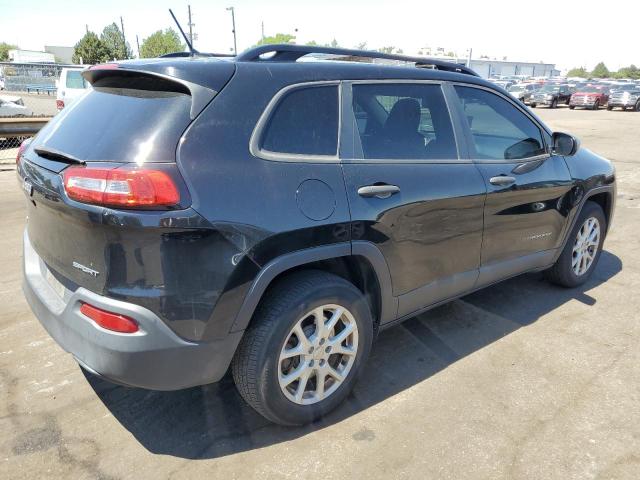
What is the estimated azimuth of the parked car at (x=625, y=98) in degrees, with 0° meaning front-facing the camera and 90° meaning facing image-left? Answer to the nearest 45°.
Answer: approximately 45°

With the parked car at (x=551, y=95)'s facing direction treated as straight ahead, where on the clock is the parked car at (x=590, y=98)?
the parked car at (x=590, y=98) is roughly at 8 o'clock from the parked car at (x=551, y=95).

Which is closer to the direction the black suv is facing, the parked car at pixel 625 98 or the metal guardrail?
the parked car

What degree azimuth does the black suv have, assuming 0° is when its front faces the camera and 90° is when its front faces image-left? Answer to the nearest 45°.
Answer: approximately 225°

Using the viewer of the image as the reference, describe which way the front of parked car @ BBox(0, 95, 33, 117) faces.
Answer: facing to the right of the viewer
